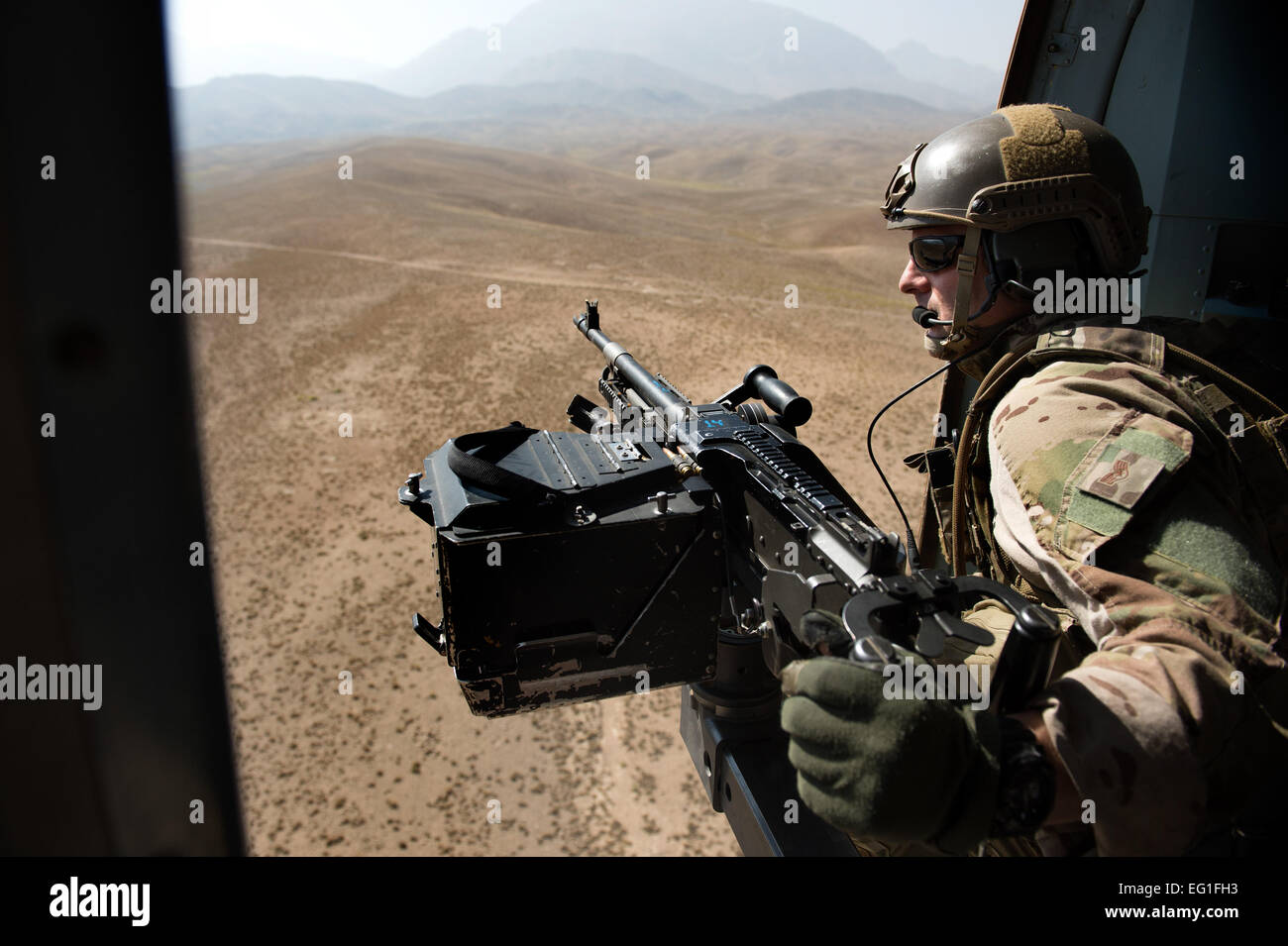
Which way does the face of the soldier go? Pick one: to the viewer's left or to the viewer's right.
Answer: to the viewer's left

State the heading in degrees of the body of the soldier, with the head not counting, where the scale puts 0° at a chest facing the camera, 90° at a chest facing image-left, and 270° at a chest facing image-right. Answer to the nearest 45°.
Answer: approximately 90°

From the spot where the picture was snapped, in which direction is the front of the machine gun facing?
facing away from the viewer and to the left of the viewer
